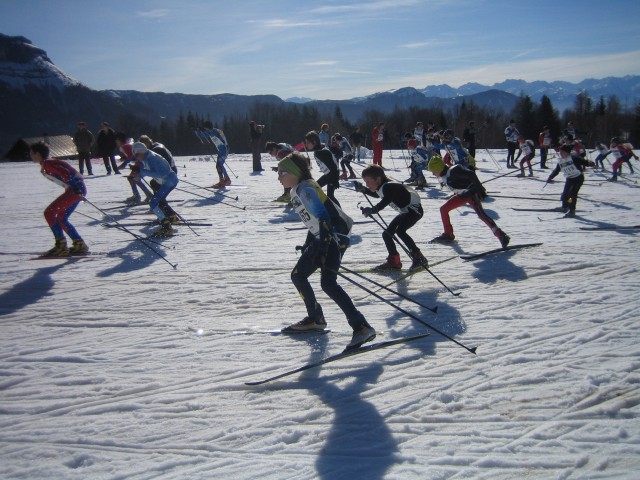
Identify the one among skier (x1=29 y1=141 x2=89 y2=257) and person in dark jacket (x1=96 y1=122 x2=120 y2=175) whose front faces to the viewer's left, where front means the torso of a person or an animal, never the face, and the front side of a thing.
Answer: the skier

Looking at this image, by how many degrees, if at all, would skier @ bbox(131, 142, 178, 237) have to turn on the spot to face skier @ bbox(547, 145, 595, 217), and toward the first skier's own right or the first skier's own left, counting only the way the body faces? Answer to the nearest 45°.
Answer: approximately 180°

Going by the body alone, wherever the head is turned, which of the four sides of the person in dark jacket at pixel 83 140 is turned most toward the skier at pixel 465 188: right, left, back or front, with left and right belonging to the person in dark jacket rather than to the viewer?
front

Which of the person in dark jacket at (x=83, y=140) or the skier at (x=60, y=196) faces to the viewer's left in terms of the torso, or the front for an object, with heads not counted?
the skier

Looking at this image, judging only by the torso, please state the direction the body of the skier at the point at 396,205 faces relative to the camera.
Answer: to the viewer's left

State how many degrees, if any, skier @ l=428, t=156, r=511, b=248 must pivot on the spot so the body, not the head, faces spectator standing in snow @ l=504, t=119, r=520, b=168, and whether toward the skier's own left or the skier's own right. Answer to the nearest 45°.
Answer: approximately 90° to the skier's own right

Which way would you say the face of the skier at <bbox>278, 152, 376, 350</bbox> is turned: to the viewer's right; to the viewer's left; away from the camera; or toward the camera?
to the viewer's left

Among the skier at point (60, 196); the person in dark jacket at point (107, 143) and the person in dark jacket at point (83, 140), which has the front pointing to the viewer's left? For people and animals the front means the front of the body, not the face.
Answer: the skier

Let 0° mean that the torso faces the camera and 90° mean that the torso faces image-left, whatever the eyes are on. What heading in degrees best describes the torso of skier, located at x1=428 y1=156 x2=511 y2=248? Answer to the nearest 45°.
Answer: approximately 90°

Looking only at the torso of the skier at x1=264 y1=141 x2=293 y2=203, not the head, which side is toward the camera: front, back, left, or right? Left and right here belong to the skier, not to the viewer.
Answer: left

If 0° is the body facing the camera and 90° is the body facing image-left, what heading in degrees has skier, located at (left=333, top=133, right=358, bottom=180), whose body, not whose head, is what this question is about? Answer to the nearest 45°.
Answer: approximately 90°
